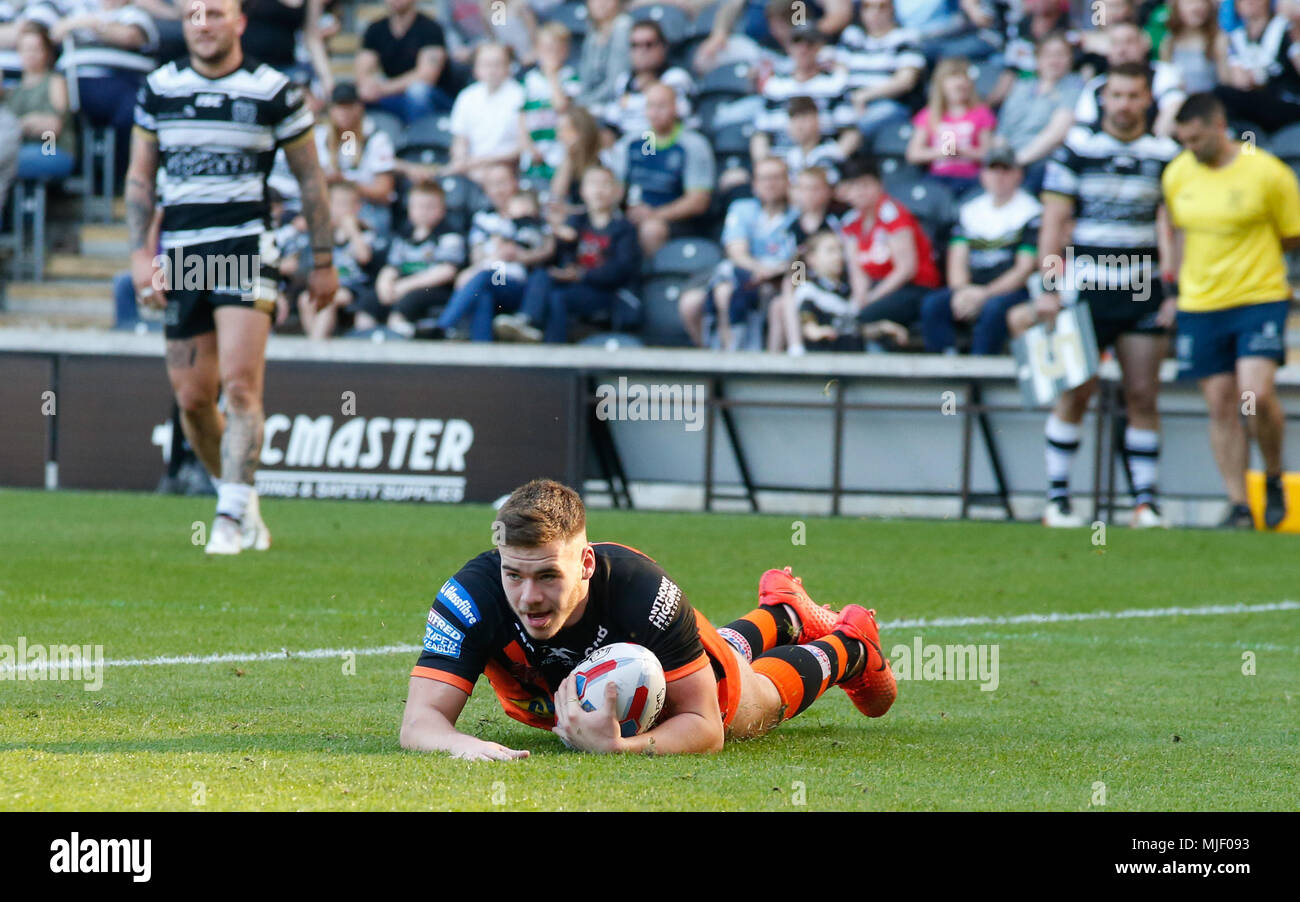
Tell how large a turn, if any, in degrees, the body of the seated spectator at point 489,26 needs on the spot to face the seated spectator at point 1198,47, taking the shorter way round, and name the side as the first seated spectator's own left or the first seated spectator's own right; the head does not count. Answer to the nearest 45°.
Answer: approximately 45° to the first seated spectator's own left

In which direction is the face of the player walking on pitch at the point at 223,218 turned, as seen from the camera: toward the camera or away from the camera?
toward the camera

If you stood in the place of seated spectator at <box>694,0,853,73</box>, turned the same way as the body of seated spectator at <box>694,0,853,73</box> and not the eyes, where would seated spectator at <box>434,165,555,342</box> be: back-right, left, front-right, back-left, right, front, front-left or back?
front

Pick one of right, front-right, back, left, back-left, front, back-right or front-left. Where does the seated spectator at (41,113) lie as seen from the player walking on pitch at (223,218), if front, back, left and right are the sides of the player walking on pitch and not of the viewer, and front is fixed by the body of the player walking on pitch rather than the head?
back

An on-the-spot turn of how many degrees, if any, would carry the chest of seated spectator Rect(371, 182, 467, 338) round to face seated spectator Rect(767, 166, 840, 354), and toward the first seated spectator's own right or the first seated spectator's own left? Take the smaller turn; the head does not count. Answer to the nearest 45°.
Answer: approximately 90° to the first seated spectator's own left

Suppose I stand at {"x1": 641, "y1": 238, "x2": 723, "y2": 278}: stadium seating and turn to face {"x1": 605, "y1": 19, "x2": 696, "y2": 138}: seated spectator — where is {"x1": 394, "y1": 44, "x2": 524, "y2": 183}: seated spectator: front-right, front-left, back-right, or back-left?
front-left

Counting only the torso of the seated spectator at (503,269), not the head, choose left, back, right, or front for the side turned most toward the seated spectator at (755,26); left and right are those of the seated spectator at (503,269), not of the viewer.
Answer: back

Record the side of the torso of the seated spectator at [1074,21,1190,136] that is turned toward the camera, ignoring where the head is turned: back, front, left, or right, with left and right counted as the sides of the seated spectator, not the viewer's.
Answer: front

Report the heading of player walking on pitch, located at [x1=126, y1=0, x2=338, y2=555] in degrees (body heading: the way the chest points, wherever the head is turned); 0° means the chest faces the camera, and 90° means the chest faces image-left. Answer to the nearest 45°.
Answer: approximately 0°

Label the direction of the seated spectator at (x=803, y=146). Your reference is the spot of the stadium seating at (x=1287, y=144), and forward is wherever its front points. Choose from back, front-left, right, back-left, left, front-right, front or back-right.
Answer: front-right

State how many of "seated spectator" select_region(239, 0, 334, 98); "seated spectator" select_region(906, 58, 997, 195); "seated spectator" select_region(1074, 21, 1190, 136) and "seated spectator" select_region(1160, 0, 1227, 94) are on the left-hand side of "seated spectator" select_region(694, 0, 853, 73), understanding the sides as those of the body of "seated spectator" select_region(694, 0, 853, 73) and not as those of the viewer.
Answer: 3

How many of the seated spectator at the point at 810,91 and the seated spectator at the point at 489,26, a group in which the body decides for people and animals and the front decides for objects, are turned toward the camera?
2

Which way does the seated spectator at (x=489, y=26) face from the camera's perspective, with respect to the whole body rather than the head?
toward the camera

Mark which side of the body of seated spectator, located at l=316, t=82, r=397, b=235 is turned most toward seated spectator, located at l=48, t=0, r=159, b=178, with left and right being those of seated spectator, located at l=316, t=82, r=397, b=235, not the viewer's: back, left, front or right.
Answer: right

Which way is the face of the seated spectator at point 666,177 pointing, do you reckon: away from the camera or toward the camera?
toward the camera

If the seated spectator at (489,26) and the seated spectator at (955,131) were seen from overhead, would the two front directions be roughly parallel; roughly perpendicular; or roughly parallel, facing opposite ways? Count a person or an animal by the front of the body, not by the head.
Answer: roughly parallel

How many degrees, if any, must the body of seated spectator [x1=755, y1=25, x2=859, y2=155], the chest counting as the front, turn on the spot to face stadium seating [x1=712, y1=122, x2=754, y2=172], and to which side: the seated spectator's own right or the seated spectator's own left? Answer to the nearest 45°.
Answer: approximately 45° to the seated spectator's own right

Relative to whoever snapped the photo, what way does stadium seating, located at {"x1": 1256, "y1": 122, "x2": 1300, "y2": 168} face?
facing the viewer and to the left of the viewer

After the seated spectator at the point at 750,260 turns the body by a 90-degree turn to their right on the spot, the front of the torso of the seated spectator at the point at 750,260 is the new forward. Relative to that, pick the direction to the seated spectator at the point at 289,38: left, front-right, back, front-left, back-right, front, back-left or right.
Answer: front

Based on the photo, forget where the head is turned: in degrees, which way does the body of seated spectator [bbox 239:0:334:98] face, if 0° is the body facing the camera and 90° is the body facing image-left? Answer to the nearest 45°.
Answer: approximately 315°
